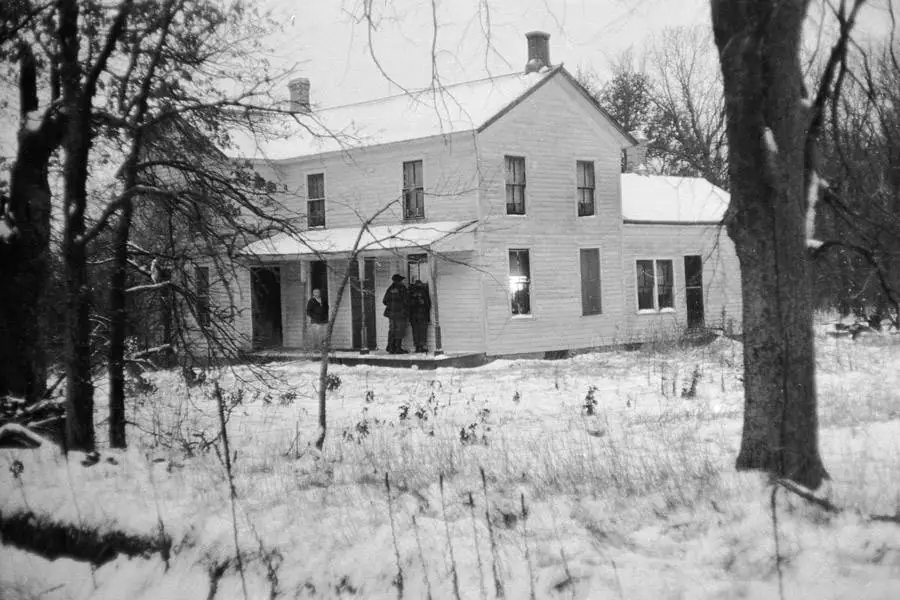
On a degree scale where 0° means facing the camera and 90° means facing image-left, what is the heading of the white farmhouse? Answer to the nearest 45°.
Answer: approximately 45°

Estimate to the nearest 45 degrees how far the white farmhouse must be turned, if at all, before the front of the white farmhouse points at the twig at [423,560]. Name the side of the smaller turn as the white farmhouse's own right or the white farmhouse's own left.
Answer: approximately 45° to the white farmhouse's own left

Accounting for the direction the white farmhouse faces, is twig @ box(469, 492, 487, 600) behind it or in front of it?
in front
